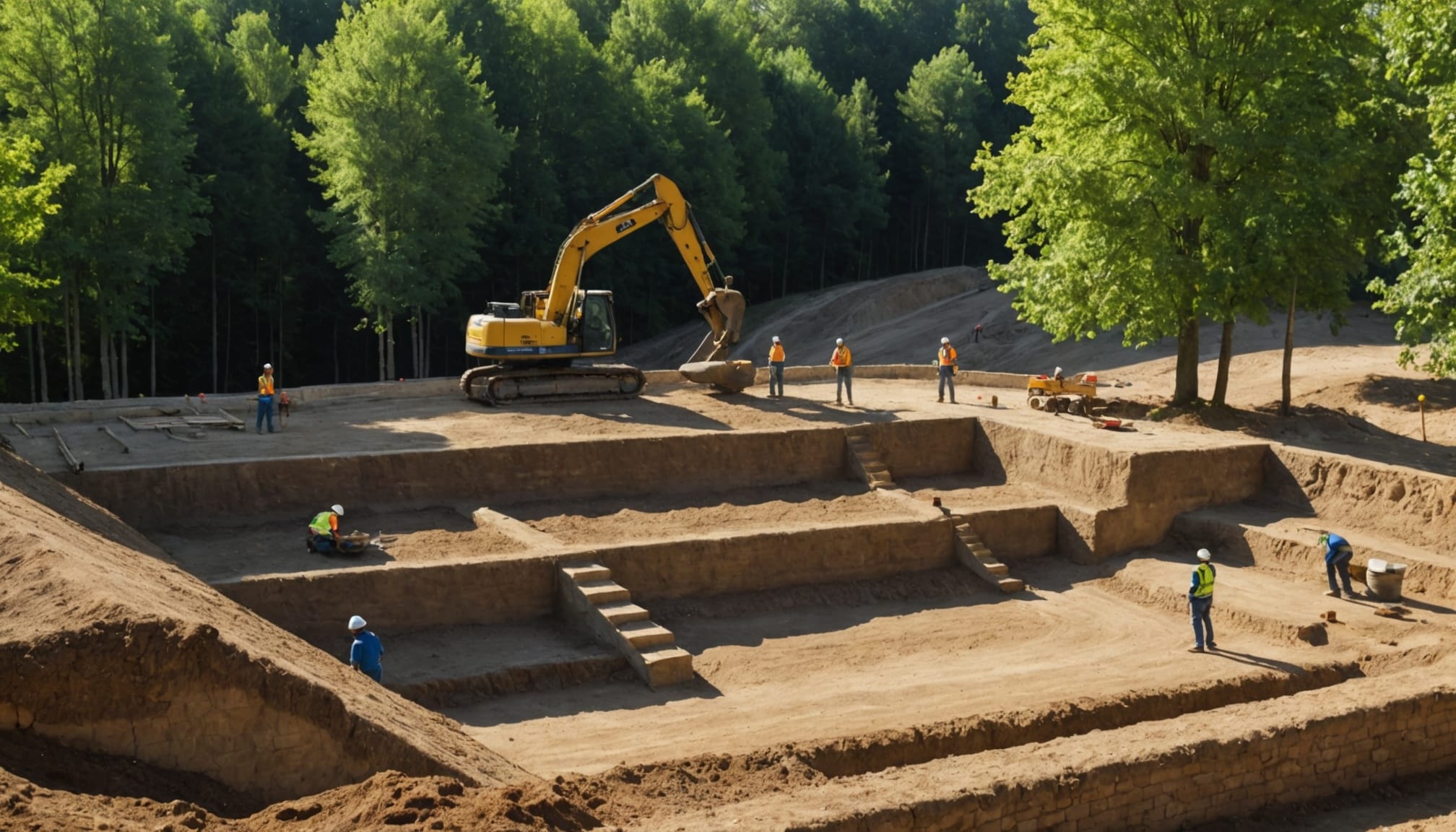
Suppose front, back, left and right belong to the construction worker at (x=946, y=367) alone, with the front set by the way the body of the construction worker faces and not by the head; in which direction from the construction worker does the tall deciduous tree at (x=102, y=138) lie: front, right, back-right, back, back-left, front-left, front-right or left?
right

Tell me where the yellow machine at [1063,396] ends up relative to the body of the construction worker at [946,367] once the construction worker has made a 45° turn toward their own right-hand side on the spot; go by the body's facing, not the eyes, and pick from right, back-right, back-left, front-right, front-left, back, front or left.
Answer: back-left

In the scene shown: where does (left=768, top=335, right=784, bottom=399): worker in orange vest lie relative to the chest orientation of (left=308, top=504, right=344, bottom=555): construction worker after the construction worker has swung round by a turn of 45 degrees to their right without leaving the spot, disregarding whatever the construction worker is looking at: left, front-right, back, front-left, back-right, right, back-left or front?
left

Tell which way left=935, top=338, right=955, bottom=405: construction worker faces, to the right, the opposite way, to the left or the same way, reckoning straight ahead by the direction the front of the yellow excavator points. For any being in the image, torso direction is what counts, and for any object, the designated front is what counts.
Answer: to the right

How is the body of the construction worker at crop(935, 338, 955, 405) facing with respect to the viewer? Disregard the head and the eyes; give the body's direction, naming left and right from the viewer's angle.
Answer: facing the viewer

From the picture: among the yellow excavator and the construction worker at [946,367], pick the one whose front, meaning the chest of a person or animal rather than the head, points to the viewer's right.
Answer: the yellow excavator

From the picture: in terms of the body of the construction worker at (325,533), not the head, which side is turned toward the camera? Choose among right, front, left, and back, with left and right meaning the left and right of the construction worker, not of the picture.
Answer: right

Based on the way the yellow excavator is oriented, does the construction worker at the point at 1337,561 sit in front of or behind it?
in front

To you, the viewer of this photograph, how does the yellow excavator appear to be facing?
facing to the right of the viewer

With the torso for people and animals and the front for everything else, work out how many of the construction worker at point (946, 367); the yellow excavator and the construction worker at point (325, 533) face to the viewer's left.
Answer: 0

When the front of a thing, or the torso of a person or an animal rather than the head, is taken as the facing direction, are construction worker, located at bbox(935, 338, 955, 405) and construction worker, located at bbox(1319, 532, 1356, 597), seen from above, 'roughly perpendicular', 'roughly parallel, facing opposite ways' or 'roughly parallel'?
roughly perpendicular
